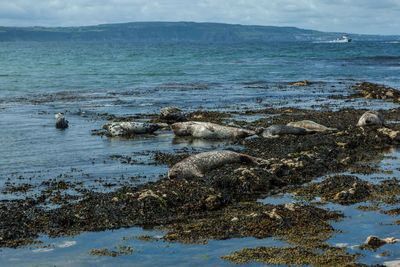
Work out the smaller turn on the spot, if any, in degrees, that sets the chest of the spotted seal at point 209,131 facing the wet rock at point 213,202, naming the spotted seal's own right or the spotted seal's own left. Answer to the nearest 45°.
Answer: approximately 90° to the spotted seal's own left

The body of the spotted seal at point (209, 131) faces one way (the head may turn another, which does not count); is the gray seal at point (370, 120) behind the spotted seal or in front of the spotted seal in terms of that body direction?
behind

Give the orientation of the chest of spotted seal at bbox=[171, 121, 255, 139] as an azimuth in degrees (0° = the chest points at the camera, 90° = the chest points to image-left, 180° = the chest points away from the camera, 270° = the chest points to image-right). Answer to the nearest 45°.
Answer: approximately 90°

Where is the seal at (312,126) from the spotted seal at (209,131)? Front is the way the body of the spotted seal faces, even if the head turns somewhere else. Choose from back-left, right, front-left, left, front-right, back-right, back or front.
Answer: back

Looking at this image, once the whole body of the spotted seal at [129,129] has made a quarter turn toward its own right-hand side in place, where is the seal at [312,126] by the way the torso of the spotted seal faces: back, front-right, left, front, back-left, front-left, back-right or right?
right

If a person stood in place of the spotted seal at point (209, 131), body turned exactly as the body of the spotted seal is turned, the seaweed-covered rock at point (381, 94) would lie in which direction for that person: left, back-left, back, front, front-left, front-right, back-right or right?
back-right

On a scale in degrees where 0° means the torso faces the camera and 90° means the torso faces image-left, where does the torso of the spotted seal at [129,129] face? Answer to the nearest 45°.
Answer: approximately 90°

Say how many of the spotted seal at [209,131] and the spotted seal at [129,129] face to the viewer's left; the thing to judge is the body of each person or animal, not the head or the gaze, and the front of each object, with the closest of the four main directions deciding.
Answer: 2

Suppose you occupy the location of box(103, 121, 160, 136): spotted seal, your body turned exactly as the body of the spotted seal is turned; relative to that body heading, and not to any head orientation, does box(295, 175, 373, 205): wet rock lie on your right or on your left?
on your left

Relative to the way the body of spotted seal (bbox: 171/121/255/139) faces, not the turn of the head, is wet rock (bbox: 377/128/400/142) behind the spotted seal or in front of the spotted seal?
behind

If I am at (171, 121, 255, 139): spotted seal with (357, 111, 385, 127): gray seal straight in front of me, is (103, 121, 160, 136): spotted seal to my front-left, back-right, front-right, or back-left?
back-left
